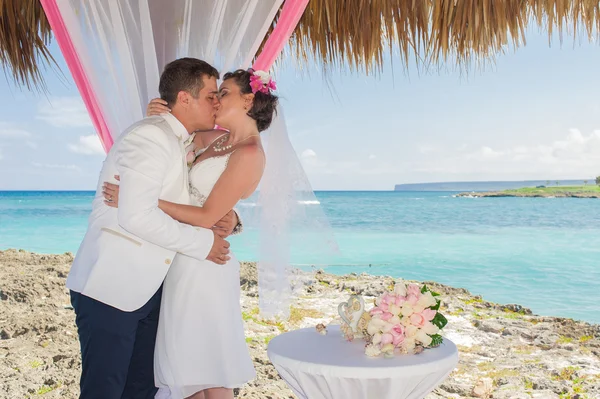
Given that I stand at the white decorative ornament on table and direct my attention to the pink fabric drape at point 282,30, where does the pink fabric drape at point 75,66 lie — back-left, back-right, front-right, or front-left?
front-left

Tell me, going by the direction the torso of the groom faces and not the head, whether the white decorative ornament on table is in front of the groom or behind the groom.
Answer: in front

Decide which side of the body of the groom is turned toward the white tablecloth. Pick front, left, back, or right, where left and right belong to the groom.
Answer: front

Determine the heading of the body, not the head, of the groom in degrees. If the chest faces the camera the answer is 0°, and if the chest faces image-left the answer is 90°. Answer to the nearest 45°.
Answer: approximately 270°

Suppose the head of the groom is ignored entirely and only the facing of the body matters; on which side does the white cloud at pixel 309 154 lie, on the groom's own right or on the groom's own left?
on the groom's own left

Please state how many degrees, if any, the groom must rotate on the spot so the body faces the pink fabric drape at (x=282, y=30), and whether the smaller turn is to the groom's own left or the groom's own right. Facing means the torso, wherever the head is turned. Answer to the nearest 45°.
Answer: approximately 45° to the groom's own left

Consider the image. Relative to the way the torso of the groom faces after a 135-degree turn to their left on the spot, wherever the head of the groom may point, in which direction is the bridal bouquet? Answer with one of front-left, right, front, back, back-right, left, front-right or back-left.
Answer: back-right

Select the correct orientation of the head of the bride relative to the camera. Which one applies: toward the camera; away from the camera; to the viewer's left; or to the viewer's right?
to the viewer's left
